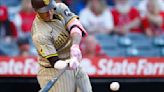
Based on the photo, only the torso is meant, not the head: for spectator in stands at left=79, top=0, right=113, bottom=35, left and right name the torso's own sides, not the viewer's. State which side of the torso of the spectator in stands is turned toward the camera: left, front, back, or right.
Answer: front

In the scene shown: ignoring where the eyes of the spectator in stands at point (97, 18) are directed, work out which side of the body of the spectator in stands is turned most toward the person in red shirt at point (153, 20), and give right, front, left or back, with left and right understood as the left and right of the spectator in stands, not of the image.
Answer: left

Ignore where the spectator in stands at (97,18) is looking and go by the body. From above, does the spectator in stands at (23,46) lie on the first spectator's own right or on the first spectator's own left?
on the first spectator's own right

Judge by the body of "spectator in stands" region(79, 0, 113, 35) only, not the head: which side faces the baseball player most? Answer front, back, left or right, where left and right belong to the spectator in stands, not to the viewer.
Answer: front

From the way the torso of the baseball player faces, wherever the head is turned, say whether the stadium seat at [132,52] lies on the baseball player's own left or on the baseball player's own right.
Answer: on the baseball player's own left

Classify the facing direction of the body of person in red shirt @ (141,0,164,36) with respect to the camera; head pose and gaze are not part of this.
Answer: toward the camera

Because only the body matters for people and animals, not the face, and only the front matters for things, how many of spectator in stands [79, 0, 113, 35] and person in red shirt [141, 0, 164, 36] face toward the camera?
2

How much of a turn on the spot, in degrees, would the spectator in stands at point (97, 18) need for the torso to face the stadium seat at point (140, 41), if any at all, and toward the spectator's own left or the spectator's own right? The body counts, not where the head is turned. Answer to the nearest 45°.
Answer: approximately 90° to the spectator's own left
